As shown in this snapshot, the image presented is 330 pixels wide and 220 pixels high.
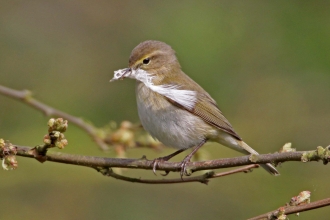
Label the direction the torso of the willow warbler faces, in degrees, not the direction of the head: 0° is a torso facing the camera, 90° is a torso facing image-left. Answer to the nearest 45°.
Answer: approximately 90°

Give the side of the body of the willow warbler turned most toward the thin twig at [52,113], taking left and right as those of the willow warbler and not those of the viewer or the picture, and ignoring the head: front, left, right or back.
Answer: front
